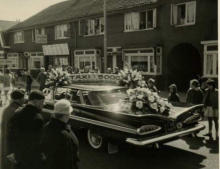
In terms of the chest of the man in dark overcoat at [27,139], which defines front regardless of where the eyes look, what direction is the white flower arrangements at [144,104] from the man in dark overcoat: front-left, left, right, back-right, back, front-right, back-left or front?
front

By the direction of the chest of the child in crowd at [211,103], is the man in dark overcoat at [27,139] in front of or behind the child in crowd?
in front

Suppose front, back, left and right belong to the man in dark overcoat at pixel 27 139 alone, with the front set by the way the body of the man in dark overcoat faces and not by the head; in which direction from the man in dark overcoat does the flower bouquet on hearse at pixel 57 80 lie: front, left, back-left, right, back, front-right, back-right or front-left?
front-left

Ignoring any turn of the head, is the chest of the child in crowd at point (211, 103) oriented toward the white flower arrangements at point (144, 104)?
yes

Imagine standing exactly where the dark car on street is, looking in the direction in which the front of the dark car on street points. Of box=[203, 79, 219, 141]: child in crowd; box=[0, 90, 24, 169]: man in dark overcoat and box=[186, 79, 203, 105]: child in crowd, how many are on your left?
1

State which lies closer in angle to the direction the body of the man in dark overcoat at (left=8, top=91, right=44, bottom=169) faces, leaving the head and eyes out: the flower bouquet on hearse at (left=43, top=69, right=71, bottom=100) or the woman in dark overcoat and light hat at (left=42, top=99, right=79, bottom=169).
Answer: the flower bouquet on hearse

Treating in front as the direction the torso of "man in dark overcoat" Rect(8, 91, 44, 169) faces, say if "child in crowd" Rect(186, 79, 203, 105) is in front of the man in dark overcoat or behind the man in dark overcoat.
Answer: in front

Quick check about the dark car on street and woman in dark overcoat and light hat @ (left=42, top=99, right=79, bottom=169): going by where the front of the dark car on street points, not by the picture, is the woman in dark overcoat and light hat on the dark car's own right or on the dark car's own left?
on the dark car's own left

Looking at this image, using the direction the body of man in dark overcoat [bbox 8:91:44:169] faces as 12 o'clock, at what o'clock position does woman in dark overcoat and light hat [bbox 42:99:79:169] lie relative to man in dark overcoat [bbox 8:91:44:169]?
woman in dark overcoat and light hat [bbox 42:99:79:169] is roughly at 3 o'clock from man in dark overcoat [bbox 8:91:44:169].

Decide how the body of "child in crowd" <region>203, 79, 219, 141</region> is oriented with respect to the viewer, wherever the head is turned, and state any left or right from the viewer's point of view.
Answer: facing the viewer and to the left of the viewer

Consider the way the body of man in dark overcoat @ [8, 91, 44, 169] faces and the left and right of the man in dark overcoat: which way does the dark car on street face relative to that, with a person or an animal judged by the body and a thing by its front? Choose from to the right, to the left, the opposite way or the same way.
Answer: to the left

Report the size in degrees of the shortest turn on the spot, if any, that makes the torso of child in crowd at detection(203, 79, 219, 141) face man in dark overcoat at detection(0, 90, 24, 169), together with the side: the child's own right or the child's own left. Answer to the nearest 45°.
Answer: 0° — they already face them

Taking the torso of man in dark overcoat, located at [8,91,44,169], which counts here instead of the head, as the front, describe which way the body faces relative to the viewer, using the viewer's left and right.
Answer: facing away from the viewer and to the right of the viewer
